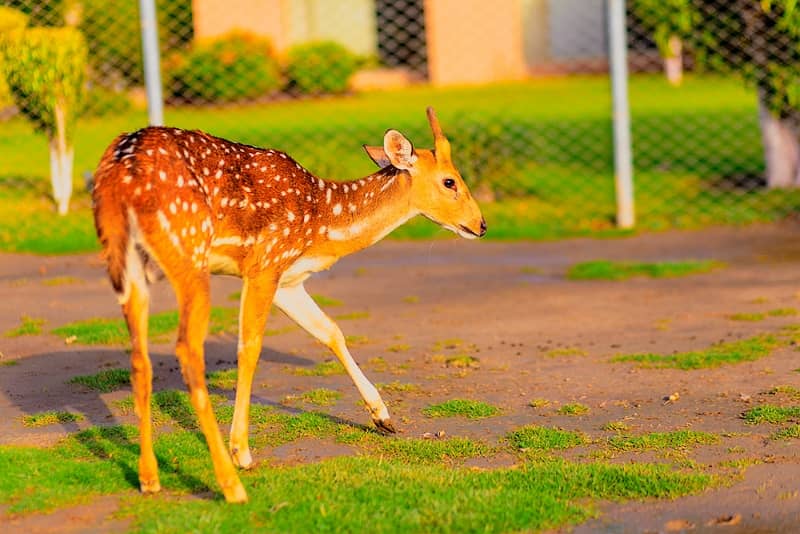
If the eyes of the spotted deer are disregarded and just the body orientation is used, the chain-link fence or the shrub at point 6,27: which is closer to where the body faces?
the chain-link fence

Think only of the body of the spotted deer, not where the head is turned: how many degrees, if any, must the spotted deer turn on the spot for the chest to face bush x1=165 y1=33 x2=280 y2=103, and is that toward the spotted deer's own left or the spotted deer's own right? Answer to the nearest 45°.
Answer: approximately 45° to the spotted deer's own left

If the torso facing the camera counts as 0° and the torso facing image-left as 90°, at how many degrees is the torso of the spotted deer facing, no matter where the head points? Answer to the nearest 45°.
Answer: approximately 225°

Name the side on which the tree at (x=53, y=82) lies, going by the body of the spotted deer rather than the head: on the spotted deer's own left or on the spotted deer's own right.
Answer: on the spotted deer's own left

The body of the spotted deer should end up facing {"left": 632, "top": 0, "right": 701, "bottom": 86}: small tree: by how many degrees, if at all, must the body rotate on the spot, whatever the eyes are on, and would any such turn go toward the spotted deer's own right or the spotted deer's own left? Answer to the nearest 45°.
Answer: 0° — it already faces it

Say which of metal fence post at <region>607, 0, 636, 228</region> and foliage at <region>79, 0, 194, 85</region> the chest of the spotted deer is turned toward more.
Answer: the metal fence post
